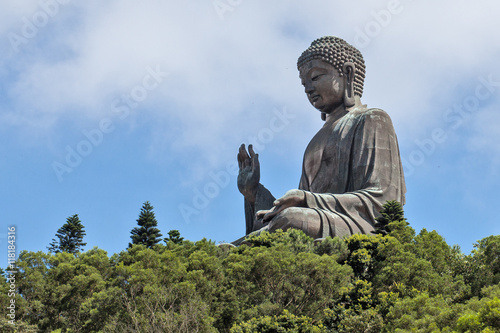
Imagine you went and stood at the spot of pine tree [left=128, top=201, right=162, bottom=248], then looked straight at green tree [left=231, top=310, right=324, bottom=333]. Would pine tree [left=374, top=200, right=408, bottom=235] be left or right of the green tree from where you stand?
left

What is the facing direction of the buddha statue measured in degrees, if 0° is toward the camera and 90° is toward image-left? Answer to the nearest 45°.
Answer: approximately 45°
